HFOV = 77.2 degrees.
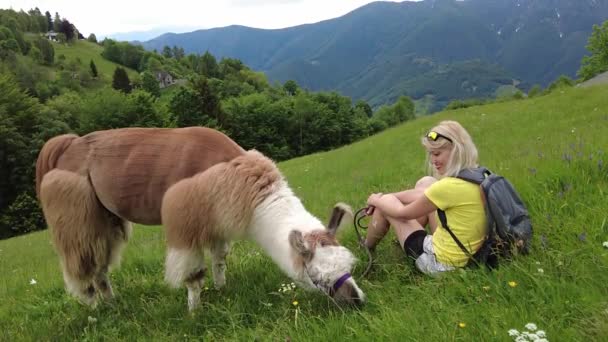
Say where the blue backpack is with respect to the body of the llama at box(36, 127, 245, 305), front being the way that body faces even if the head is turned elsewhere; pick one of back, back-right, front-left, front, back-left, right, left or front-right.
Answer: front-right

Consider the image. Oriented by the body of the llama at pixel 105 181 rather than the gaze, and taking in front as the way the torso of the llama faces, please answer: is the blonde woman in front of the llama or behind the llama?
in front

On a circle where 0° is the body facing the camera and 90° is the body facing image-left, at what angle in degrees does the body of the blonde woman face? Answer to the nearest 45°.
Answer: approximately 90°

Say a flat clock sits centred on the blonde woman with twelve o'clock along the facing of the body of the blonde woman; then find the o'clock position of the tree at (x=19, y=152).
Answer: The tree is roughly at 1 o'clock from the blonde woman.

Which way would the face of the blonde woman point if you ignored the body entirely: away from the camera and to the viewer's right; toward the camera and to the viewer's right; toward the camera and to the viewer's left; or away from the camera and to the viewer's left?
toward the camera and to the viewer's left

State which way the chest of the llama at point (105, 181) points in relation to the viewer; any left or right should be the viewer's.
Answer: facing to the right of the viewer

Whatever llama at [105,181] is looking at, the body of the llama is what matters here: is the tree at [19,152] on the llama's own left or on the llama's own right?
on the llama's own left

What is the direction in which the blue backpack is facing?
to the viewer's right

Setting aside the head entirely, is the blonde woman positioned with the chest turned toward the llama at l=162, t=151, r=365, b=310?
yes

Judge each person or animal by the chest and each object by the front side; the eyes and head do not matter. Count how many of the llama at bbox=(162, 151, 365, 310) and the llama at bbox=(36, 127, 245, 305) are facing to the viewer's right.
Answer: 2
